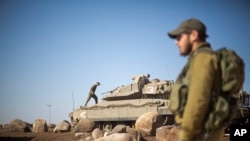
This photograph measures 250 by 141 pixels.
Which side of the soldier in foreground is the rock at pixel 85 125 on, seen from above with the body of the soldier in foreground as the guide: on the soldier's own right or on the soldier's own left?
on the soldier's own right

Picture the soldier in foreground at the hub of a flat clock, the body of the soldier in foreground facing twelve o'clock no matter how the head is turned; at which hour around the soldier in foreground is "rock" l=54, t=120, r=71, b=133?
The rock is roughly at 2 o'clock from the soldier in foreground.

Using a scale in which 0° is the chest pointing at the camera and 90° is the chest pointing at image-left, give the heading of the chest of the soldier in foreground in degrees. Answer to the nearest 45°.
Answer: approximately 90°

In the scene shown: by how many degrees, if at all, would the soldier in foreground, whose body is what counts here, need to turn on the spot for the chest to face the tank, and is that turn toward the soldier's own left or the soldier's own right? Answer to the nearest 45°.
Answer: approximately 90° to the soldier's own right

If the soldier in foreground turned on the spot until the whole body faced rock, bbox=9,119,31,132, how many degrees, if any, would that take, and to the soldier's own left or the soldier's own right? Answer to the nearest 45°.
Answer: approximately 45° to the soldier's own right

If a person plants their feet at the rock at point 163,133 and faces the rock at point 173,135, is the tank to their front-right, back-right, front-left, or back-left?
back-left
